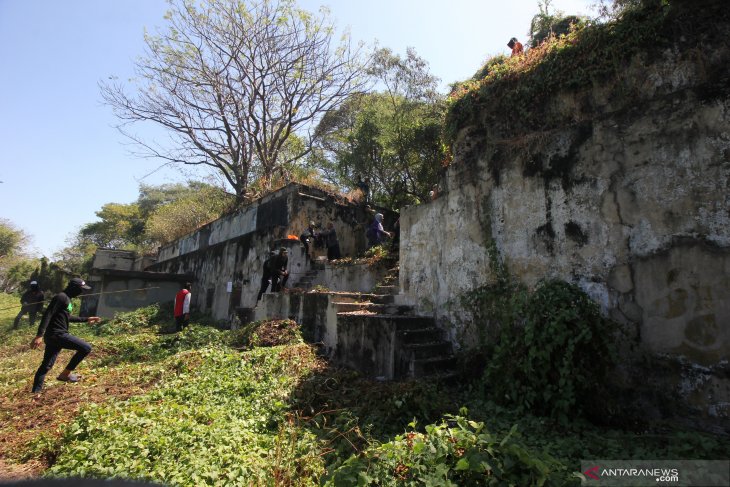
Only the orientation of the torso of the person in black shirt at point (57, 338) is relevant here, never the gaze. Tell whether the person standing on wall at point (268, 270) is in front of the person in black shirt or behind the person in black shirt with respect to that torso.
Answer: in front

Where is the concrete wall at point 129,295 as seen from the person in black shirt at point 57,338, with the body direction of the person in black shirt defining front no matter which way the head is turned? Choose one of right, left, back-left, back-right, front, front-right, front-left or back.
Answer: left

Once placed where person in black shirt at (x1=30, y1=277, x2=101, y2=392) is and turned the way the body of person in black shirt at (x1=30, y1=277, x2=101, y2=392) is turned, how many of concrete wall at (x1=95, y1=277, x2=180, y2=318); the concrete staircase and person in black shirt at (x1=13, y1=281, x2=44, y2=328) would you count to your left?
2

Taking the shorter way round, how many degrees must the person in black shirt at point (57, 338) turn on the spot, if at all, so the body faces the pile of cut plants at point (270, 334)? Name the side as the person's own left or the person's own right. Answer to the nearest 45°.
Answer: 0° — they already face it

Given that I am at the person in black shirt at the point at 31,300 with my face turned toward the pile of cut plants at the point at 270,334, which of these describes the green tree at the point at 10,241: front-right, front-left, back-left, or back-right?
back-left

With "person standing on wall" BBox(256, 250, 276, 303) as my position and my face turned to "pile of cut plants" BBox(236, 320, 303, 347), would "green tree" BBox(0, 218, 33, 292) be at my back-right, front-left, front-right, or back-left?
back-right

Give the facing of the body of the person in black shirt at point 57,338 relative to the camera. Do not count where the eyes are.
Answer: to the viewer's right

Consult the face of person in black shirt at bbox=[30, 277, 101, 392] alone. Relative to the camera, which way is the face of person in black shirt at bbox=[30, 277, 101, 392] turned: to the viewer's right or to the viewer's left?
to the viewer's right

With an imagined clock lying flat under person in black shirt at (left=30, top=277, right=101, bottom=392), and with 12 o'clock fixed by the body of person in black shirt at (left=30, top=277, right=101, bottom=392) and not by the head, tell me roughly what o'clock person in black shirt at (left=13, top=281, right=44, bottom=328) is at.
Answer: person in black shirt at (left=13, top=281, right=44, bottom=328) is roughly at 9 o'clock from person in black shirt at (left=30, top=277, right=101, bottom=392).

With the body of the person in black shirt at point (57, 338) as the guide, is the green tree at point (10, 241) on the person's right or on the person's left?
on the person's left
